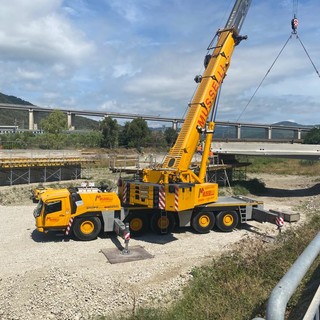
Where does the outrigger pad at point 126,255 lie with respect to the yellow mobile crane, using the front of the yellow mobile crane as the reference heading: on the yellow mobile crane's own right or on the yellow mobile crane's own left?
on the yellow mobile crane's own left

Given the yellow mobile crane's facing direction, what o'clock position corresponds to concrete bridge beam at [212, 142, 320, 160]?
The concrete bridge beam is roughly at 4 o'clock from the yellow mobile crane.

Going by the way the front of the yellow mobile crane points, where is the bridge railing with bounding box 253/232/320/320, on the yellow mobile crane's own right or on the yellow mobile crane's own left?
on the yellow mobile crane's own left

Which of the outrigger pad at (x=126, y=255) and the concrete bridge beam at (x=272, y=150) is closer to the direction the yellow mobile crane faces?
the outrigger pad

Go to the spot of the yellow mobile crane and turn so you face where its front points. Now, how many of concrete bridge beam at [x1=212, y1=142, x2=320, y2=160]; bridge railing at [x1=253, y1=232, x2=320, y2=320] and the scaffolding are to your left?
1

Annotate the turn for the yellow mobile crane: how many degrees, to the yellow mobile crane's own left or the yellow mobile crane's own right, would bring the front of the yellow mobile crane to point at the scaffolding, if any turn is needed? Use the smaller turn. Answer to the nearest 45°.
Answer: approximately 45° to the yellow mobile crane's own right

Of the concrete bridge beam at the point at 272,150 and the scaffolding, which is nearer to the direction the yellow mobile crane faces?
the scaffolding

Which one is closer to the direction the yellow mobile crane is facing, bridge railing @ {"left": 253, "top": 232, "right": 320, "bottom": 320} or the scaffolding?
the scaffolding

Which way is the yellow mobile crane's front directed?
to the viewer's left
